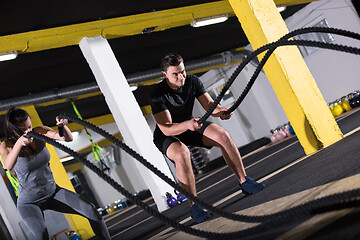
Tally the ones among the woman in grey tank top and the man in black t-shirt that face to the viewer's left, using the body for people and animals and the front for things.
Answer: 0

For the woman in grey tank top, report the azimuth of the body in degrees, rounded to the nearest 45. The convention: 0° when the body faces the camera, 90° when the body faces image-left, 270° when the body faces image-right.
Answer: approximately 315°

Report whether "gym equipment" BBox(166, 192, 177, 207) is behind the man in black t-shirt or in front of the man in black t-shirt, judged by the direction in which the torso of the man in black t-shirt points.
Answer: behind

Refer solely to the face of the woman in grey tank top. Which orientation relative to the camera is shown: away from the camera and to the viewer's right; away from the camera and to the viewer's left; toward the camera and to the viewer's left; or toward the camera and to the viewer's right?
toward the camera and to the viewer's right

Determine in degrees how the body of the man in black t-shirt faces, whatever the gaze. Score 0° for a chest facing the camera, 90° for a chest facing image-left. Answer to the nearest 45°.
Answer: approximately 315°
